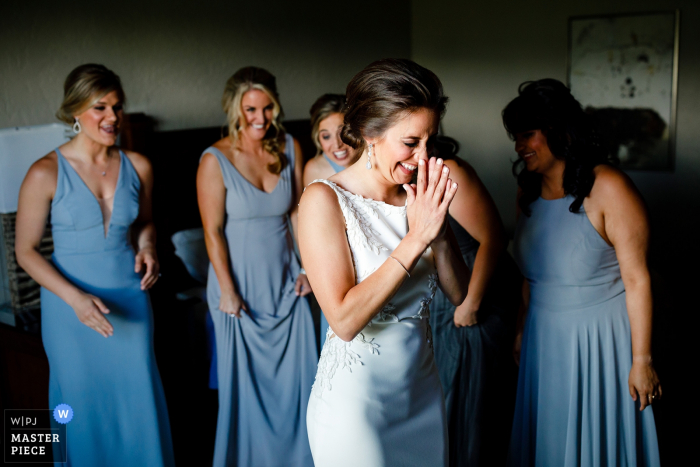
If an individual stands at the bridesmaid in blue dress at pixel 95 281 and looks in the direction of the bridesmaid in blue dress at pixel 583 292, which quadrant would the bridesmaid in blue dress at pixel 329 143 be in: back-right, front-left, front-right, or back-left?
front-left

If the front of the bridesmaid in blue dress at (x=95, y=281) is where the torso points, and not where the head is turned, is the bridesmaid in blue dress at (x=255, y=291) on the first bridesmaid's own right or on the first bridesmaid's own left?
on the first bridesmaid's own left

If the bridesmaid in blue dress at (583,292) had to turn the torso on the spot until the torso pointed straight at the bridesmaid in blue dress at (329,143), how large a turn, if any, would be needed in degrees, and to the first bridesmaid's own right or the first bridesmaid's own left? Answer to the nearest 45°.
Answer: approximately 90° to the first bridesmaid's own right

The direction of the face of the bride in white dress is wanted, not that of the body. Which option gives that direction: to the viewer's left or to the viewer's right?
to the viewer's right

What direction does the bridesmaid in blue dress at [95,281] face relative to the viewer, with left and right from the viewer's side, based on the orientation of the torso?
facing the viewer and to the right of the viewer

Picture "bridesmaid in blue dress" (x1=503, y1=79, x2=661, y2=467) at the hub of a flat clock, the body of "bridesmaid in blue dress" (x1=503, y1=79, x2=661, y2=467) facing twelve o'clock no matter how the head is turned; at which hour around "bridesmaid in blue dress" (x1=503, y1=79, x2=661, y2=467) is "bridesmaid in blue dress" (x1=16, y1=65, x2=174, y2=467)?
"bridesmaid in blue dress" (x1=16, y1=65, x2=174, y2=467) is roughly at 1 o'clock from "bridesmaid in blue dress" (x1=503, y1=79, x2=661, y2=467).

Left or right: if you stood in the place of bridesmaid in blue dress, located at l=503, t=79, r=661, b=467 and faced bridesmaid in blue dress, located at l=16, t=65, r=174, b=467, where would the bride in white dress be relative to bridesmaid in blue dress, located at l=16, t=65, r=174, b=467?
left

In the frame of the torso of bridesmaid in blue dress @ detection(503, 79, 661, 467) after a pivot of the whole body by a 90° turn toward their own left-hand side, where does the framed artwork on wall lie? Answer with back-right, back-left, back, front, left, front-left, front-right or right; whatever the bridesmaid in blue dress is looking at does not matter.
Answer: back-left

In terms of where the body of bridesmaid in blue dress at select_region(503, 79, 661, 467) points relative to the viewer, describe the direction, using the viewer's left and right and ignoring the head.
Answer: facing the viewer and to the left of the viewer

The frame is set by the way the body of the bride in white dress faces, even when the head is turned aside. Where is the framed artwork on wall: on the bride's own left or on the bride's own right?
on the bride's own left

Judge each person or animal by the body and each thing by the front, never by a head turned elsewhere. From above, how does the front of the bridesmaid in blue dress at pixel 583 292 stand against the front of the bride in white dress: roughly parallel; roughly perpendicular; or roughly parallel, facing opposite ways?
roughly perpendicular

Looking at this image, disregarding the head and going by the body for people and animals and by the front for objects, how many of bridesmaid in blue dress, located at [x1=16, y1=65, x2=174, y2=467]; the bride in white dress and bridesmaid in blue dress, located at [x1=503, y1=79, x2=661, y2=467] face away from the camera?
0

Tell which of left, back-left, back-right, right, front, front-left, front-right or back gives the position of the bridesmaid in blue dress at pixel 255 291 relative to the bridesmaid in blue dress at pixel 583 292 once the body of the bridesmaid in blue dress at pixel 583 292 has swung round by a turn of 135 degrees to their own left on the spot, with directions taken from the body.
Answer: back

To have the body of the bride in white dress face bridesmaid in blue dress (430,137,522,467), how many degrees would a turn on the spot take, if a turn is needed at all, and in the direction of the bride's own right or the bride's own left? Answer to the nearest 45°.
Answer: approximately 135° to the bride's own left
